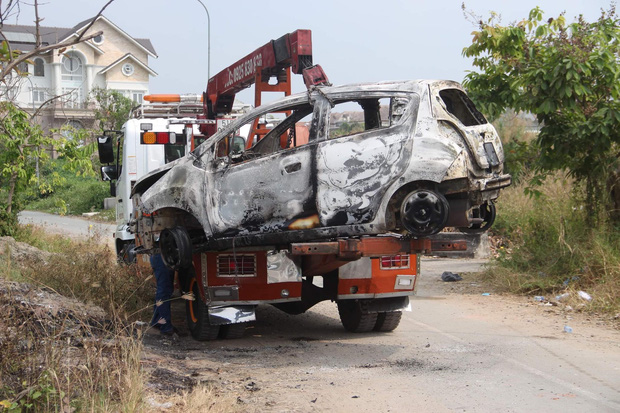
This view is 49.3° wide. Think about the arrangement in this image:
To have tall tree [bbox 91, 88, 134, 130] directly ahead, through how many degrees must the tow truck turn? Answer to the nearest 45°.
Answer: approximately 45° to its right

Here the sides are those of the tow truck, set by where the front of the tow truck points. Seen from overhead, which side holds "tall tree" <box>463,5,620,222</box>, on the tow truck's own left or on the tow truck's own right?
on the tow truck's own right

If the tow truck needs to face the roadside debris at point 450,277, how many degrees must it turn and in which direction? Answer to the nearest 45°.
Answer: approximately 90° to its right

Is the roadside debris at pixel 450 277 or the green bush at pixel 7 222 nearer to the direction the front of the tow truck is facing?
the green bush

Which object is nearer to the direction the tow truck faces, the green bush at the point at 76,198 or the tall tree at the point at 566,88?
the green bush

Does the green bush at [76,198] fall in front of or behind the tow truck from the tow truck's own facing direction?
in front

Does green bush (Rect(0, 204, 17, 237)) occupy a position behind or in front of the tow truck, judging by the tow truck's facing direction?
in front

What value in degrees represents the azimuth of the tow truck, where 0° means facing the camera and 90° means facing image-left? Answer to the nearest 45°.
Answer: approximately 135°

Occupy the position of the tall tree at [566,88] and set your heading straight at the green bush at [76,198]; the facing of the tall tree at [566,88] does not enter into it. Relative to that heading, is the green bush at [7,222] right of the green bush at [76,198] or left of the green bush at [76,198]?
left
